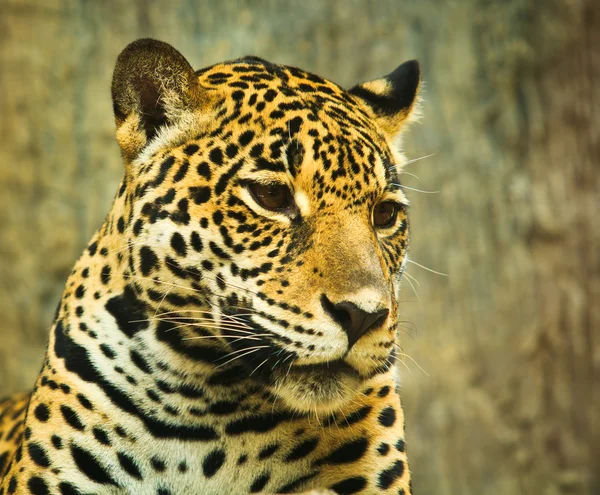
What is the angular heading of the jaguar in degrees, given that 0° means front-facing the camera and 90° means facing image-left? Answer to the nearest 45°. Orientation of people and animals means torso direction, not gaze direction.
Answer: approximately 315°
